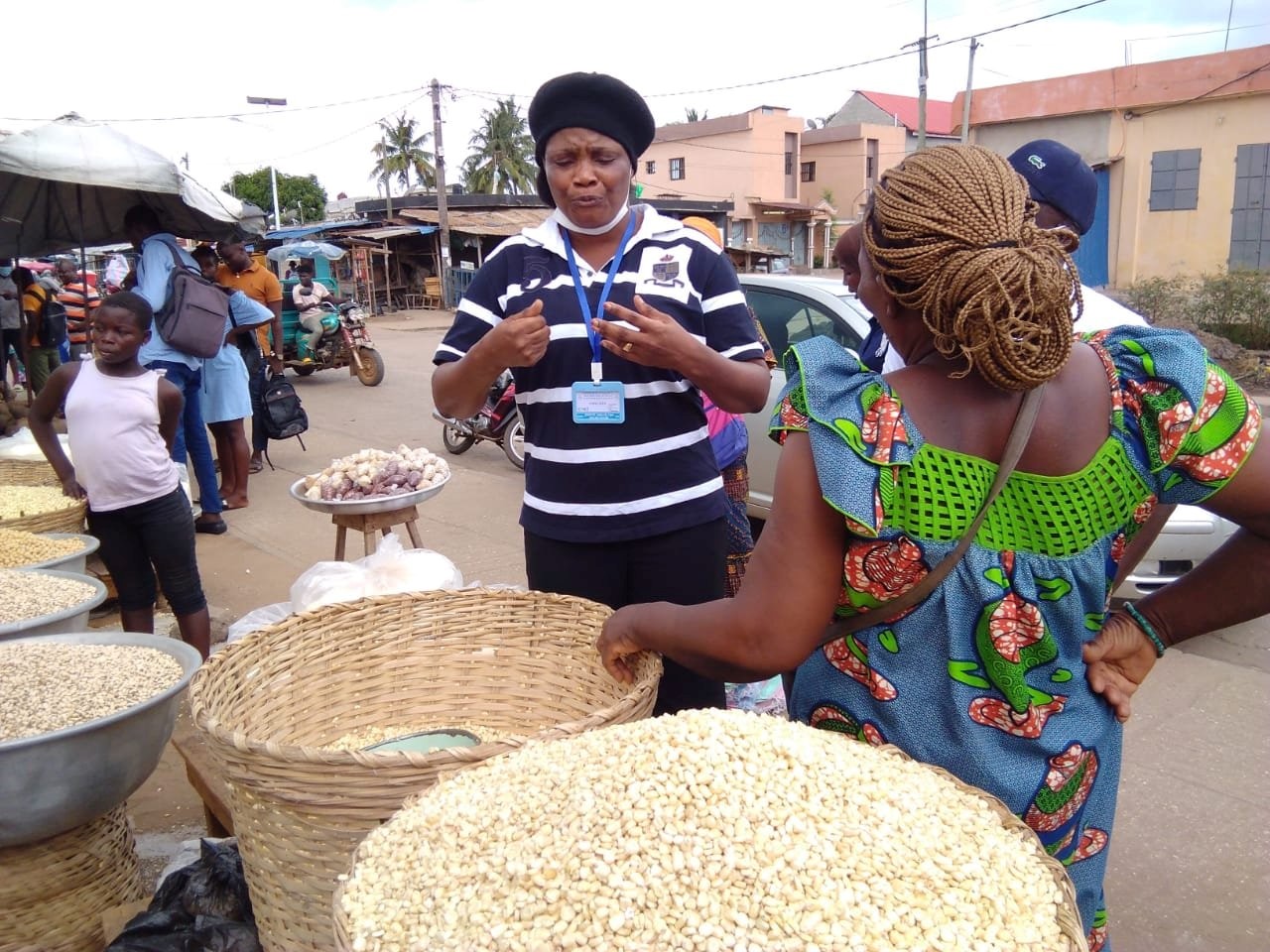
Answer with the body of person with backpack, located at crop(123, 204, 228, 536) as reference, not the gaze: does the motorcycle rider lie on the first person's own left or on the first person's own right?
on the first person's own right

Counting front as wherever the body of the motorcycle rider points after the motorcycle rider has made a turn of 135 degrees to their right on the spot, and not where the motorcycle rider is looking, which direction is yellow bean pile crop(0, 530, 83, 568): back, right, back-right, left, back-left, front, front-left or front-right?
left

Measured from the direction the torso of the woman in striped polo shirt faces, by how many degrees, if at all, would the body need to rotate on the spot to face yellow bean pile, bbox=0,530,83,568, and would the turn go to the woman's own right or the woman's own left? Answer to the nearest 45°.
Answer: approximately 135° to the woman's own right

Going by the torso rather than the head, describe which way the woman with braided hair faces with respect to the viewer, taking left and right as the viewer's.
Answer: facing away from the viewer

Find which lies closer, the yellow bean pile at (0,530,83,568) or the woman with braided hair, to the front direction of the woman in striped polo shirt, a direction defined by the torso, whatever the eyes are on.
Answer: the woman with braided hair

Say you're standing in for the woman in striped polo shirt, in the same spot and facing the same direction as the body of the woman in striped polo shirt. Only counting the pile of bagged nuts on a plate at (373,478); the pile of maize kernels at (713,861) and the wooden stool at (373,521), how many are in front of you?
1

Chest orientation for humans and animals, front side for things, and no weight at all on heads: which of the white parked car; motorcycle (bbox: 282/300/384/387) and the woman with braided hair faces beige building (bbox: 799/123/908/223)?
the woman with braided hair

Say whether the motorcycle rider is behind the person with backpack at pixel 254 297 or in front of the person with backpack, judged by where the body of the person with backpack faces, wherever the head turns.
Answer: behind

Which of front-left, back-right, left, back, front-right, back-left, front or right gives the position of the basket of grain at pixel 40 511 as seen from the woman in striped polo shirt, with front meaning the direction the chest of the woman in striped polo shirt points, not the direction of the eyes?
back-right

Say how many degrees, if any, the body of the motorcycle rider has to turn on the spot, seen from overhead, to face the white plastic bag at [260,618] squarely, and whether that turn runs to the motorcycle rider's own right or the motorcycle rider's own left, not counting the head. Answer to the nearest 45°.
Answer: approximately 45° to the motorcycle rider's own right

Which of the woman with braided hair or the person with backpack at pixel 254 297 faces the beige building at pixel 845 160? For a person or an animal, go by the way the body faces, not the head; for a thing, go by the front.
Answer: the woman with braided hair
